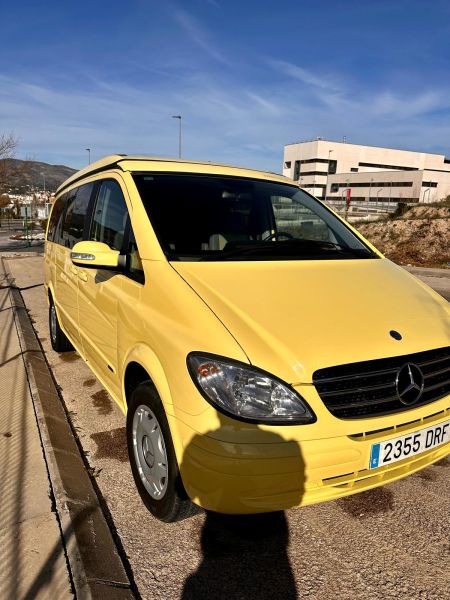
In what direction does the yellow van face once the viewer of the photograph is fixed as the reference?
facing the viewer and to the right of the viewer
